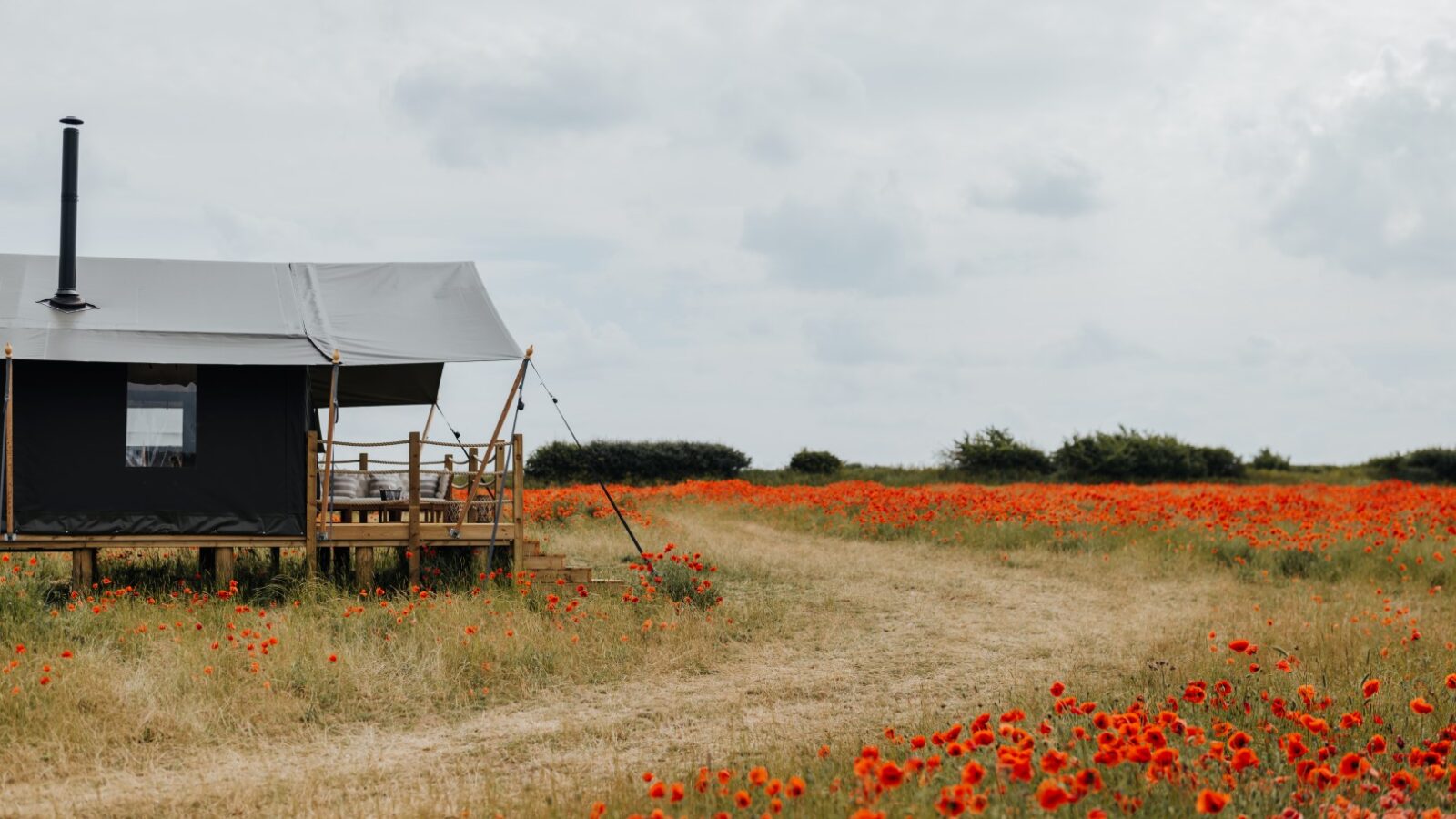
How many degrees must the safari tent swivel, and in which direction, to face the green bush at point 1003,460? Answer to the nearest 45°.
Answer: approximately 45° to its left

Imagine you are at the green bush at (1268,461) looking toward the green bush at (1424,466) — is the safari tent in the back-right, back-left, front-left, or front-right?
back-right

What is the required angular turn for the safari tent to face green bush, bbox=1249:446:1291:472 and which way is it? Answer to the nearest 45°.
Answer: approximately 45° to its left

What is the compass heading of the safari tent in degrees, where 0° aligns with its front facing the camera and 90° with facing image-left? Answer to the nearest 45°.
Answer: approximately 270°

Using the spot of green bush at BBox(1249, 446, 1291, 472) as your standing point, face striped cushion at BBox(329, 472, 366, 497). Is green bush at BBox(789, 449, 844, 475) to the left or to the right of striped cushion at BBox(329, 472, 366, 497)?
right

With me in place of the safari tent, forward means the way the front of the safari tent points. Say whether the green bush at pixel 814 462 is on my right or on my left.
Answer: on my left

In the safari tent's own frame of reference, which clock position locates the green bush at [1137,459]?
The green bush is roughly at 11 o'clock from the safari tent.

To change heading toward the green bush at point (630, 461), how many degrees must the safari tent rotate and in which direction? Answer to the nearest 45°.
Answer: approximately 45° to its left
